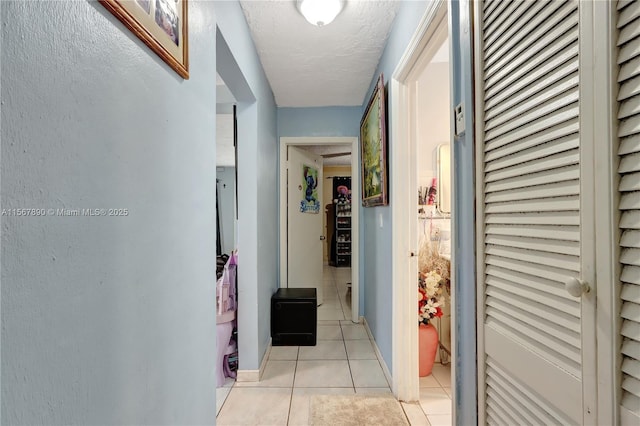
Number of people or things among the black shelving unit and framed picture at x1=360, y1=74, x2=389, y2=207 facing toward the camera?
1

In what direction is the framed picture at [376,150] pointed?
to the viewer's left

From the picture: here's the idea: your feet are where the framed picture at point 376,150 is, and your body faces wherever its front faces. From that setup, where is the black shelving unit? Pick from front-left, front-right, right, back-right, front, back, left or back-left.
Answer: right

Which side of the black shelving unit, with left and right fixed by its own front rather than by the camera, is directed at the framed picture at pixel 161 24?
front

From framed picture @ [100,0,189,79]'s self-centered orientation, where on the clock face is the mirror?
The mirror is roughly at 10 o'clock from the framed picture.

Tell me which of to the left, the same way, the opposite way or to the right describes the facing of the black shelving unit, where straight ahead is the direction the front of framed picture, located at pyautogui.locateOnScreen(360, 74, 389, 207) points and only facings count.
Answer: to the left

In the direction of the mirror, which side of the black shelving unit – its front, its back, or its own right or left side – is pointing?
front

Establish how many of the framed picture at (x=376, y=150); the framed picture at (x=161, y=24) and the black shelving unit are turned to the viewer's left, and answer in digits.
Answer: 1

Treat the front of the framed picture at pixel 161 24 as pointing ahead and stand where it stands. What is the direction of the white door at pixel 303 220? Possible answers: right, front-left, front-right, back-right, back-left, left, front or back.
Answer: left

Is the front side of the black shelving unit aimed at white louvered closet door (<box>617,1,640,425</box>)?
yes

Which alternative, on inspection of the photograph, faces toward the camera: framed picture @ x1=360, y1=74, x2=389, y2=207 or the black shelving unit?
the black shelving unit

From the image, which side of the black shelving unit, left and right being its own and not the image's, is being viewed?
front

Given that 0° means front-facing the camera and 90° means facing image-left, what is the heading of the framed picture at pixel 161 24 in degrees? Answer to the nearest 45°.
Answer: approximately 315°

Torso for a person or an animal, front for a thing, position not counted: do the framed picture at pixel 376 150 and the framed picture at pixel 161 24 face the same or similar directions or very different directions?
very different directions

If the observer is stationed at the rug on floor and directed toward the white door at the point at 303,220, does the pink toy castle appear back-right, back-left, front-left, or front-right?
front-left

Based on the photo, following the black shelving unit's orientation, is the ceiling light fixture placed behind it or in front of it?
in front

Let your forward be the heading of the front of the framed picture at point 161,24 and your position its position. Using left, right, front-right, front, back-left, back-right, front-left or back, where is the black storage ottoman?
left
